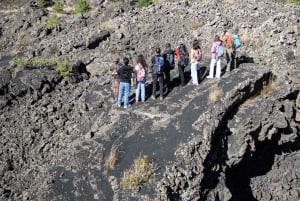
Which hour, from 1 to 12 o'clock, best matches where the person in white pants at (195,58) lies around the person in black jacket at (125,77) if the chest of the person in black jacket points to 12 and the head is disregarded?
The person in white pants is roughly at 2 o'clock from the person in black jacket.

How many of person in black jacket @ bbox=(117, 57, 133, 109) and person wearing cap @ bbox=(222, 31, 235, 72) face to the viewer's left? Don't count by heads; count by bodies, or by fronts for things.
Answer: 1

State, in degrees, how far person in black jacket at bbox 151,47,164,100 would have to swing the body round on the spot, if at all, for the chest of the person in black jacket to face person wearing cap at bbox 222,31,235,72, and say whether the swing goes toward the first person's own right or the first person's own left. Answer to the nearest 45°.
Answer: approximately 45° to the first person's own right

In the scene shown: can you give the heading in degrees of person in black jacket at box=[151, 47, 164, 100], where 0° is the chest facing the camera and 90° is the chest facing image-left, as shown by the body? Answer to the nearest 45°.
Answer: approximately 180°

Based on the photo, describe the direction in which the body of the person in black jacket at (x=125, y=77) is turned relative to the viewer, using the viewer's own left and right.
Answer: facing away from the viewer

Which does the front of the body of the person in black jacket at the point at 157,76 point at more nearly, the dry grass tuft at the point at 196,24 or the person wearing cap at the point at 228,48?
the dry grass tuft

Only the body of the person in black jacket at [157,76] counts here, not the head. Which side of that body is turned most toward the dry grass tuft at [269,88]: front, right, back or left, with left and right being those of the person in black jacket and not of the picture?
right

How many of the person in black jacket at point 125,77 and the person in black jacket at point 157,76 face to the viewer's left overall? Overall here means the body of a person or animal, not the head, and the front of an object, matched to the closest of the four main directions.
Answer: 0

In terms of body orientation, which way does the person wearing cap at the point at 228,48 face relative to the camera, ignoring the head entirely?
to the viewer's left

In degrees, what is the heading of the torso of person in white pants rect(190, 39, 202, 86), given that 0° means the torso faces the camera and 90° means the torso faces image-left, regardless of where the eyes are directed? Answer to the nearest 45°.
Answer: approximately 135°

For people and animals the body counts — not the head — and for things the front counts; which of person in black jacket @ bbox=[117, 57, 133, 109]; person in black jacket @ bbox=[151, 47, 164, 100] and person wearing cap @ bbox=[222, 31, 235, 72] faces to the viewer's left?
the person wearing cap

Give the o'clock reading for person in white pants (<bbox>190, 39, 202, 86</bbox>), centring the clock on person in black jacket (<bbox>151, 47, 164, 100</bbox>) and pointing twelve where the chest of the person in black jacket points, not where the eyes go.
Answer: The person in white pants is roughly at 2 o'clock from the person in black jacket.

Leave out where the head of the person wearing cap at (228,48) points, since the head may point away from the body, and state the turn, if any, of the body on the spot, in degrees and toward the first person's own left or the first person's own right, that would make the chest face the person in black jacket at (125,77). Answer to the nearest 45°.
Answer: approximately 45° to the first person's own left
